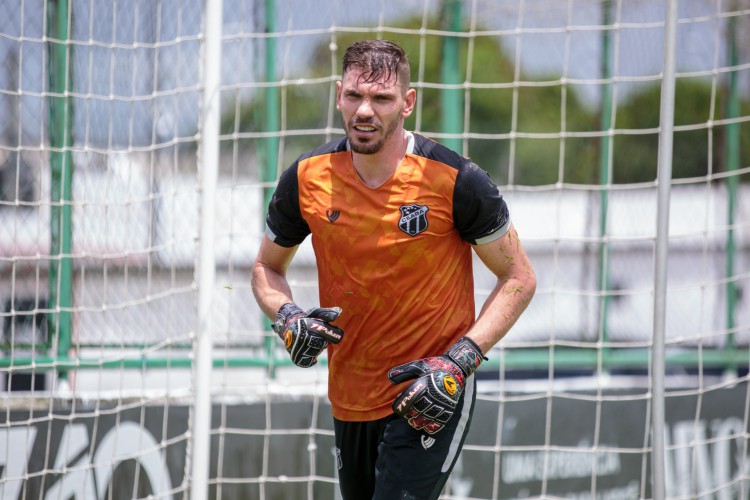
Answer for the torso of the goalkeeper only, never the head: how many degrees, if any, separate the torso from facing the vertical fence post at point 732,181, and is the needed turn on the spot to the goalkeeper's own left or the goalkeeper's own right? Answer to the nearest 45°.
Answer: approximately 135° to the goalkeeper's own left

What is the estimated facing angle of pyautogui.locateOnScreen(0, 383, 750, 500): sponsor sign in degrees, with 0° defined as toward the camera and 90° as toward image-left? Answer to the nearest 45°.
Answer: approximately 0°

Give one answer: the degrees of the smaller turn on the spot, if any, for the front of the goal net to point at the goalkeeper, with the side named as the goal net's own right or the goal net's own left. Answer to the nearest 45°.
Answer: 0° — it already faces them
